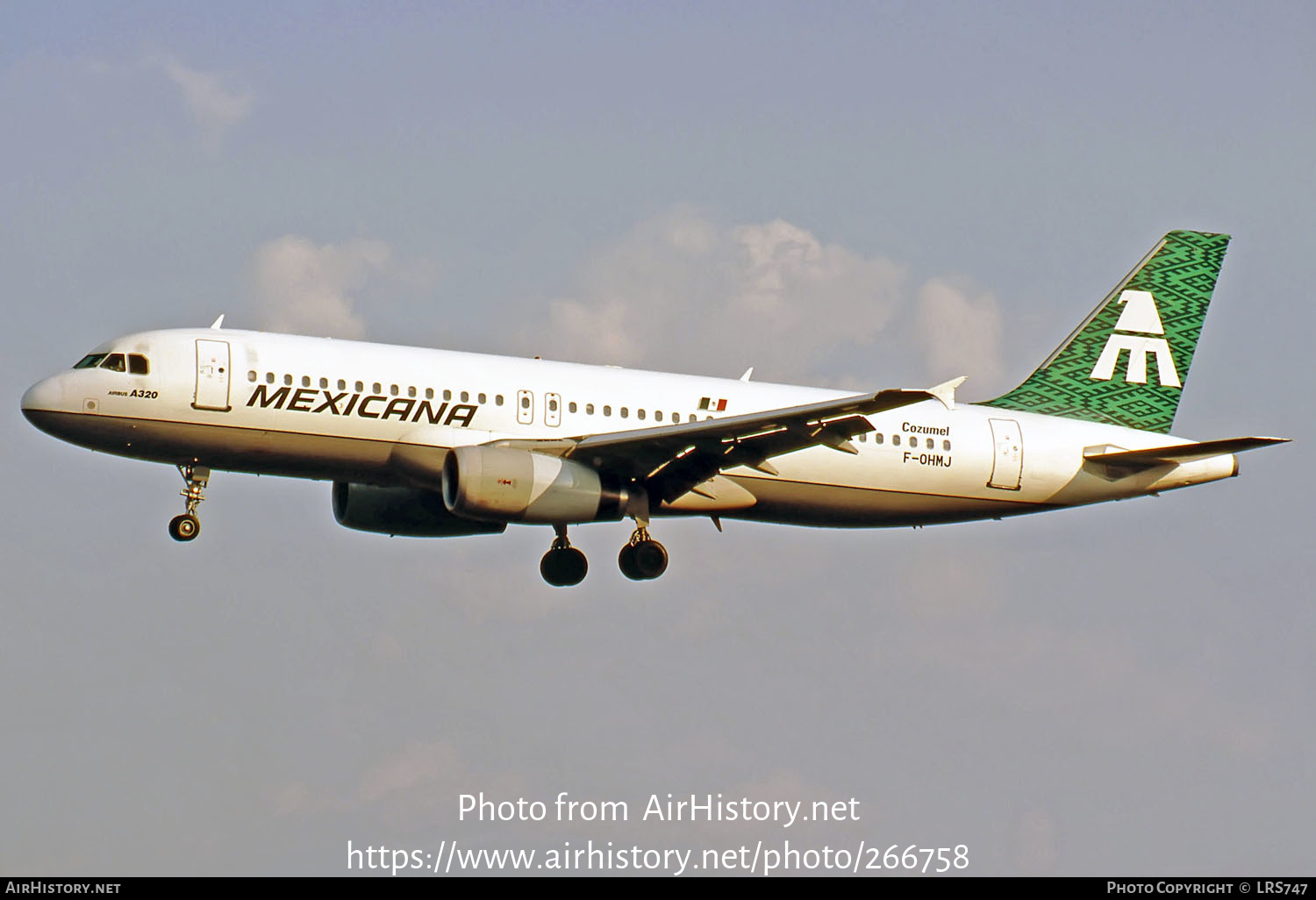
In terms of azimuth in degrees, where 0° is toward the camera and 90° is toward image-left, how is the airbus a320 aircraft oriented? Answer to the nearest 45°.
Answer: approximately 90°
